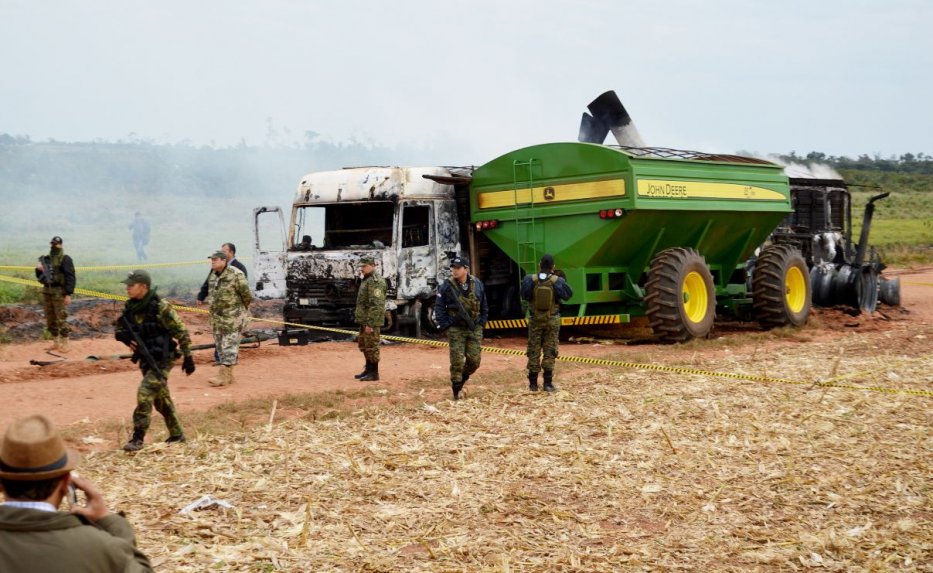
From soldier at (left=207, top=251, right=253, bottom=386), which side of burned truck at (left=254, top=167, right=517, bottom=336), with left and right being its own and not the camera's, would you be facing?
front

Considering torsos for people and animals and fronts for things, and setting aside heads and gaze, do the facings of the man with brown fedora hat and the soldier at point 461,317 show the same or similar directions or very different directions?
very different directions

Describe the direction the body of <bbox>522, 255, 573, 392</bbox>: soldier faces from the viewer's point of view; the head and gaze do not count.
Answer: away from the camera

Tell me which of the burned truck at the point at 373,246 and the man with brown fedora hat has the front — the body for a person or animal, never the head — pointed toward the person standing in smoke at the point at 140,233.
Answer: the man with brown fedora hat

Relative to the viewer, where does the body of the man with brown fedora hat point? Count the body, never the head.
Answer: away from the camera

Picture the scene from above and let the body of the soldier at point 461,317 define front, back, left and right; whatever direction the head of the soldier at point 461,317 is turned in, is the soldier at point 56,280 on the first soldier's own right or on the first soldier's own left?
on the first soldier's own right

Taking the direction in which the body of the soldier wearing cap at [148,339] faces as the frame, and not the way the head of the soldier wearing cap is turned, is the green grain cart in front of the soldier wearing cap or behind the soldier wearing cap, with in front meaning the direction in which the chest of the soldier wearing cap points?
behind
